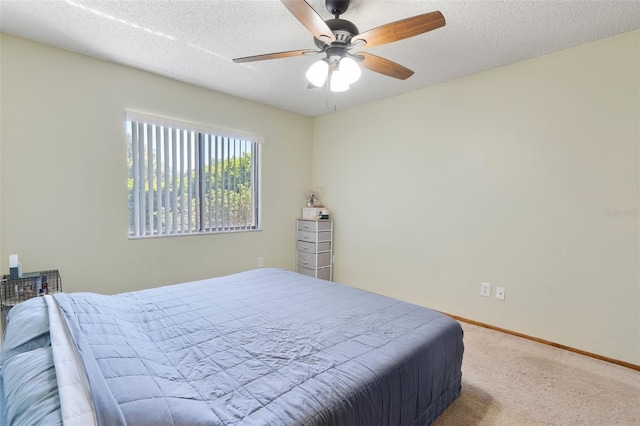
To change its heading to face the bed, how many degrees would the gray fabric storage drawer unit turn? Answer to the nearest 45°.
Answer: approximately 45° to its left

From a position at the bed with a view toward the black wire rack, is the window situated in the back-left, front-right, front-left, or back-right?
front-right

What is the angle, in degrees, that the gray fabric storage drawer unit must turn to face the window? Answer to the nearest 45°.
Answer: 0° — it already faces it

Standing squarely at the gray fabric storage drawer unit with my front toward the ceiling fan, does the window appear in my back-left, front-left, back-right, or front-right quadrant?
front-right

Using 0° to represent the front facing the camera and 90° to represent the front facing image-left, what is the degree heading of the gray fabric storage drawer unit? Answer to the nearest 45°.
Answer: approximately 45°

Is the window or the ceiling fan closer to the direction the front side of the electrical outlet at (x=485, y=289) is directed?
the ceiling fan

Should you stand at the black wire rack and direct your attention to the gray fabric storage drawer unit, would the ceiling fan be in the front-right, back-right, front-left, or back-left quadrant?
front-right

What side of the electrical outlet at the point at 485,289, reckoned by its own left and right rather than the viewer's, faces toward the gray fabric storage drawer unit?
right

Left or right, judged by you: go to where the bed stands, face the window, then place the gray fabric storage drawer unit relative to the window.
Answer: right

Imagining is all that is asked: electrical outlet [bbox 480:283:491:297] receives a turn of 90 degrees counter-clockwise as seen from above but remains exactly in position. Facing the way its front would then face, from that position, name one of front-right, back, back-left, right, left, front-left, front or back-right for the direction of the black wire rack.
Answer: back-right

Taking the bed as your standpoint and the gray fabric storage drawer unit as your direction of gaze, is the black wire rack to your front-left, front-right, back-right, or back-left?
front-left

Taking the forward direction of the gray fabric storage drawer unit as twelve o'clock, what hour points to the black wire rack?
The black wire rack is roughly at 12 o'clock from the gray fabric storage drawer unit.

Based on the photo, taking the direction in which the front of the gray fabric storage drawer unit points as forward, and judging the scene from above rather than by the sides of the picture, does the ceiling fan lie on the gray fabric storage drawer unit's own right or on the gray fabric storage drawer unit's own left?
on the gray fabric storage drawer unit's own left

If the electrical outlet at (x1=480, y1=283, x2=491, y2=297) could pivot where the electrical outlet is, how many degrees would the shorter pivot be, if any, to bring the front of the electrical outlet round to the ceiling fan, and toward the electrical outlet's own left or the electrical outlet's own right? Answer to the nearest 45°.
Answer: approximately 45° to the electrical outlet's own right
